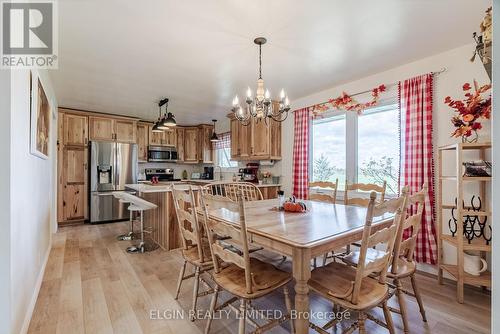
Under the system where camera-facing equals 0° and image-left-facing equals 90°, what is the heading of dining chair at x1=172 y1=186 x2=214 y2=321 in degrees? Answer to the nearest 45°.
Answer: approximately 225°

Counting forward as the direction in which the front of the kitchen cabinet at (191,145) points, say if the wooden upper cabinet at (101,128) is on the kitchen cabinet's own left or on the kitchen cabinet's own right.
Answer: on the kitchen cabinet's own right

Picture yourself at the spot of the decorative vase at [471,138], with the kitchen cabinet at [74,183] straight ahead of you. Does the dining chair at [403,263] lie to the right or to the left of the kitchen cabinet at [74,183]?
left

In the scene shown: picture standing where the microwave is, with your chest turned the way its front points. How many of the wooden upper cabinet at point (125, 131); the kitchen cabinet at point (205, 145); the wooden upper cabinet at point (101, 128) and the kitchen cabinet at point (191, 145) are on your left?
2

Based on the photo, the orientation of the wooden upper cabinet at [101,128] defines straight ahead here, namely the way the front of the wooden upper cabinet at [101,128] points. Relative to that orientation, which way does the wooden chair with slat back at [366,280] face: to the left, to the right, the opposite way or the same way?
the opposite way

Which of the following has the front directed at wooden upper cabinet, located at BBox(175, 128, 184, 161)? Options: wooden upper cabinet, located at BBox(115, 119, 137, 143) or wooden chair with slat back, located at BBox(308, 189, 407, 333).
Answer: the wooden chair with slat back

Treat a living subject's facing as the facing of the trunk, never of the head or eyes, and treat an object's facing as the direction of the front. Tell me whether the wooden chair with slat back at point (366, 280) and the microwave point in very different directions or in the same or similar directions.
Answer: very different directions

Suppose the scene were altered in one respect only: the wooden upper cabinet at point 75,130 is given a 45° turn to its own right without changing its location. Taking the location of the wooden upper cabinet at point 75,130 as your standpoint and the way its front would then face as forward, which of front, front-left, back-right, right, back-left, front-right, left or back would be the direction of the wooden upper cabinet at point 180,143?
back-left

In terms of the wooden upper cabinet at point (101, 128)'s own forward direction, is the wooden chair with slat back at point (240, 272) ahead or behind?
ahead

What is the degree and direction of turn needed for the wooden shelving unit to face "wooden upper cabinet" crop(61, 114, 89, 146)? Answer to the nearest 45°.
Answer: approximately 90° to its right

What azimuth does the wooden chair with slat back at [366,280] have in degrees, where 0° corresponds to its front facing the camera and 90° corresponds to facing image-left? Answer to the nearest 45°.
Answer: approximately 135°

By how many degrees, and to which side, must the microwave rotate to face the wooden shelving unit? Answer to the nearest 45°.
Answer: approximately 45° to its left

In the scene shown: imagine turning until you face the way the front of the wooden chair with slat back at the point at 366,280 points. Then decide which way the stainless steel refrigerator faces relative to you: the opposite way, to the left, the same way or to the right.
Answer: the opposite way

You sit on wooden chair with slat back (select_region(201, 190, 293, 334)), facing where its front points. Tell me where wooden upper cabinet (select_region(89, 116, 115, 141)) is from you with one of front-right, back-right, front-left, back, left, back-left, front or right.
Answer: left
